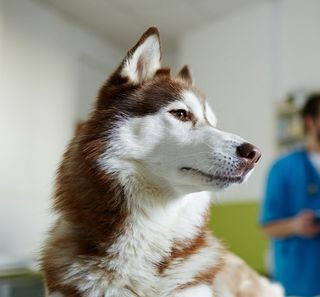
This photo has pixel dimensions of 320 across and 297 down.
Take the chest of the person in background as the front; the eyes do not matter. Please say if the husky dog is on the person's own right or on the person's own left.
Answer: on the person's own right

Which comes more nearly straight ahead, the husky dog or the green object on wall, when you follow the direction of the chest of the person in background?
the husky dog

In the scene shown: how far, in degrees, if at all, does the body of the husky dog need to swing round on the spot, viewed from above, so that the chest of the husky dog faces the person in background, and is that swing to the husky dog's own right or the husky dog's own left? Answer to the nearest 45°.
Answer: approximately 90° to the husky dog's own left
